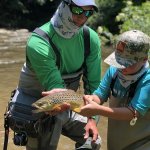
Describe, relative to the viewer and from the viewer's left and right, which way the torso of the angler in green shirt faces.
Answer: facing the viewer and to the right of the viewer
